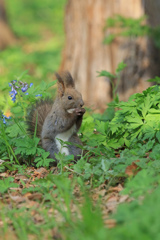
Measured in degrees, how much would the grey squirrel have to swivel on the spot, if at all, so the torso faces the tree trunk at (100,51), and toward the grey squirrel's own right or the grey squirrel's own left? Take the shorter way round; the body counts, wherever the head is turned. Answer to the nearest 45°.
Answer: approximately 135° to the grey squirrel's own left

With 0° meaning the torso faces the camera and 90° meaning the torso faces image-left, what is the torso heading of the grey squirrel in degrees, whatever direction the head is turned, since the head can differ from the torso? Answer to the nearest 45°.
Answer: approximately 315°

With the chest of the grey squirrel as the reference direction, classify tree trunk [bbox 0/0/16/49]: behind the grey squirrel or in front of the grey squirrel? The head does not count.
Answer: behind
